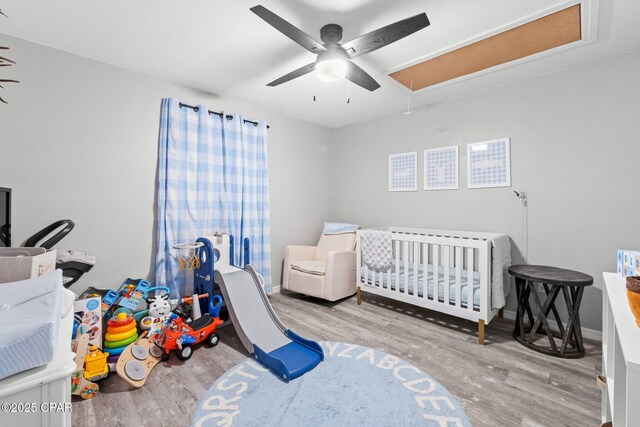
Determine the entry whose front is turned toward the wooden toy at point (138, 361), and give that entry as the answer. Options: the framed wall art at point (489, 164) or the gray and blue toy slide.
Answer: the framed wall art

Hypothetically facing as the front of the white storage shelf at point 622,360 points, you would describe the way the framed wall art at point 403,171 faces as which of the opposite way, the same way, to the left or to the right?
to the left

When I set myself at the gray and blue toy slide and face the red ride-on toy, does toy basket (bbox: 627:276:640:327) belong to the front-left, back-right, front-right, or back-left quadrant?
back-left

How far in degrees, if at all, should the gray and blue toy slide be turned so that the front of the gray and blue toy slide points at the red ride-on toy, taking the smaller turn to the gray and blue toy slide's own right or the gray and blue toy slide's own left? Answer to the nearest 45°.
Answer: approximately 135° to the gray and blue toy slide's own right

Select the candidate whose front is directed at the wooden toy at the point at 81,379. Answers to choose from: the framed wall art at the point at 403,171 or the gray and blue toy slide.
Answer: the framed wall art

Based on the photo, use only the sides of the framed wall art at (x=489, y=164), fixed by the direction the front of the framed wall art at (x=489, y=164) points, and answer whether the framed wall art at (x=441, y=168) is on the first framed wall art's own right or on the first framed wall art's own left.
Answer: on the first framed wall art's own right

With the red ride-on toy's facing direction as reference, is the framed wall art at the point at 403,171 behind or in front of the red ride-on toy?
behind

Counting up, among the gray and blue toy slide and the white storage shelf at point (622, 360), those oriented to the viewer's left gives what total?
1

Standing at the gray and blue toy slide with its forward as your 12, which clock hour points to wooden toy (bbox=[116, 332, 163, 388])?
The wooden toy is roughly at 4 o'clock from the gray and blue toy slide.
